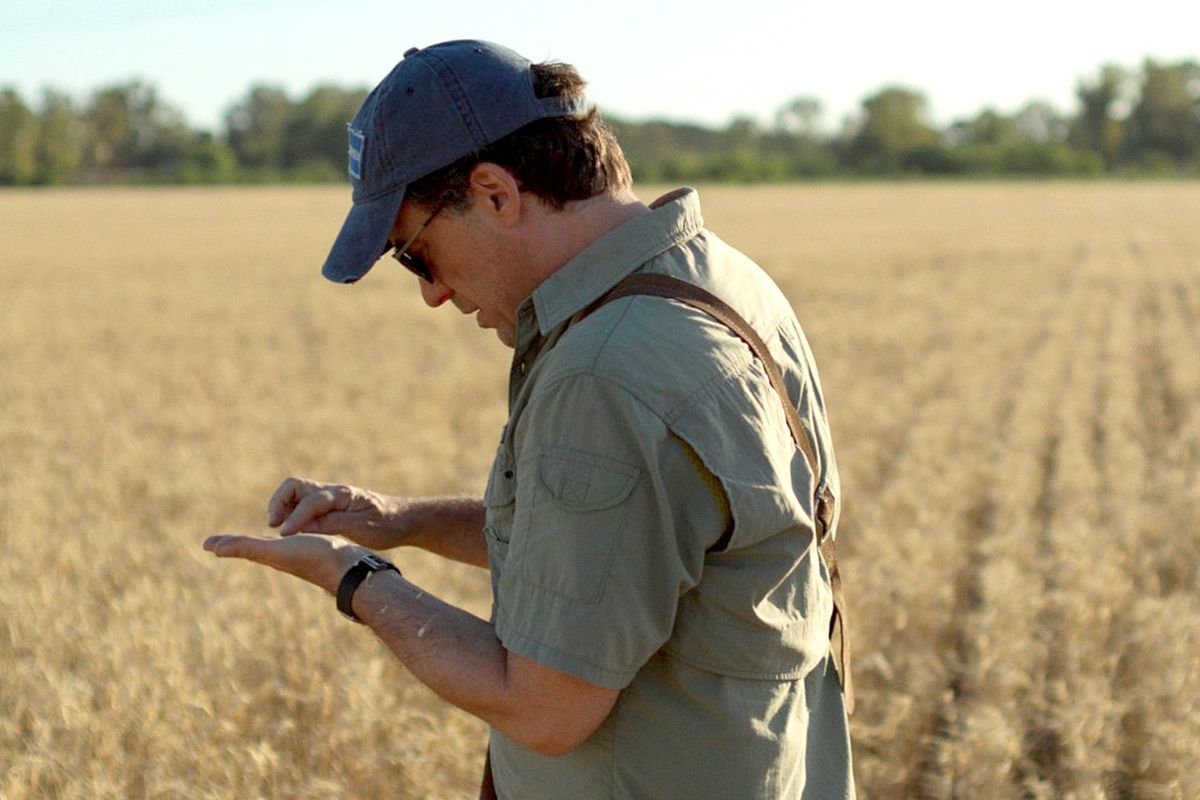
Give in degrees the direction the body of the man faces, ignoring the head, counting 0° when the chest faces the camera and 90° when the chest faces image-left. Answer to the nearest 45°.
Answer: approximately 90°
